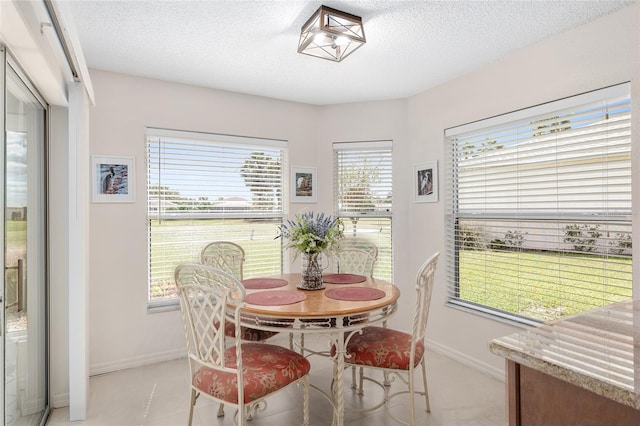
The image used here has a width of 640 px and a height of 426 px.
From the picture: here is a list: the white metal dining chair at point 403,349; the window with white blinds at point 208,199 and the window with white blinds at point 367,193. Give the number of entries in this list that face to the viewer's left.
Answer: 1

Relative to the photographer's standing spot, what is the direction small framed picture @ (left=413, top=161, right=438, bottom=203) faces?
facing the viewer and to the left of the viewer

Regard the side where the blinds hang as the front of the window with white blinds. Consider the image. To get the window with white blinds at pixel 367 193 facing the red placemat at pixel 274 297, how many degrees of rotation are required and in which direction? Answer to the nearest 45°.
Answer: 0° — it already faces it

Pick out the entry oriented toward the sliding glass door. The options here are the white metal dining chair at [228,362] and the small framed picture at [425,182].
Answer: the small framed picture

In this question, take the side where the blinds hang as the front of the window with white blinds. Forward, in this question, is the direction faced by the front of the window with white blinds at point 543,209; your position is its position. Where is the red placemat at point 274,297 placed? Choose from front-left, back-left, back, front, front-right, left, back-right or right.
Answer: front

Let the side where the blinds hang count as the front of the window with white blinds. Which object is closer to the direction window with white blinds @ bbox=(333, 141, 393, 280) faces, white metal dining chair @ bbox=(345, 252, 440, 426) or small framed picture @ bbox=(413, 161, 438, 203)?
the white metal dining chair

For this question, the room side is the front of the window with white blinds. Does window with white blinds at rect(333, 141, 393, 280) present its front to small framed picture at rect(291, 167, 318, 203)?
no

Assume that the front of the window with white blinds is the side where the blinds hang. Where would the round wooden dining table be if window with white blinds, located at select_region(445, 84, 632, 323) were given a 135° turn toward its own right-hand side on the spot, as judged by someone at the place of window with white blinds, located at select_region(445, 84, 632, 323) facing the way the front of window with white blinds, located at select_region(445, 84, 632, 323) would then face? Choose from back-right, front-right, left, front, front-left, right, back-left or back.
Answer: back-left

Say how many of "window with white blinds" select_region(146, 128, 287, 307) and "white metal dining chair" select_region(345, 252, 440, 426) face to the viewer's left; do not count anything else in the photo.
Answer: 1

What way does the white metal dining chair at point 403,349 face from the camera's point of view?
to the viewer's left

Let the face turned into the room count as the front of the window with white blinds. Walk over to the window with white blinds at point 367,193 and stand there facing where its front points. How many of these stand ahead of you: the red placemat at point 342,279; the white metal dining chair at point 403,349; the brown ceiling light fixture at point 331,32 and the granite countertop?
4

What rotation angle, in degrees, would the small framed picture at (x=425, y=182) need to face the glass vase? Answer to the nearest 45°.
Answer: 0° — it already faces it

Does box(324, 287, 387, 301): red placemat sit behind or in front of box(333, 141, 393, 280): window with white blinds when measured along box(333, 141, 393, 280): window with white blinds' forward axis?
in front

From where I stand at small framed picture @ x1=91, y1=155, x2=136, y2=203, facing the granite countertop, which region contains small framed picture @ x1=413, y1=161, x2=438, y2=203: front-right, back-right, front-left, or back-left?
front-left

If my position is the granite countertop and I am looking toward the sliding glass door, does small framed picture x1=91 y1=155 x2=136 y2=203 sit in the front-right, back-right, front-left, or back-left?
front-right

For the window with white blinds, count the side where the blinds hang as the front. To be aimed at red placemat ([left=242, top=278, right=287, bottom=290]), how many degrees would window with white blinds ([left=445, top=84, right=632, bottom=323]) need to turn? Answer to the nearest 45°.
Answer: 0° — it already faces it

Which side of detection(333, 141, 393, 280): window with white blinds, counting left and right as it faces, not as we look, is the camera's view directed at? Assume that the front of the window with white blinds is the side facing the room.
front

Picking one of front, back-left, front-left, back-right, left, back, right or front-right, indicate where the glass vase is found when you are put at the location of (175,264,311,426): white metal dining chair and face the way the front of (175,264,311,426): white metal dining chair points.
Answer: front
